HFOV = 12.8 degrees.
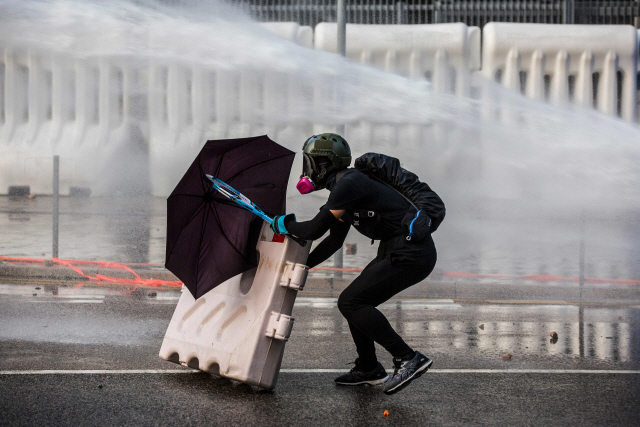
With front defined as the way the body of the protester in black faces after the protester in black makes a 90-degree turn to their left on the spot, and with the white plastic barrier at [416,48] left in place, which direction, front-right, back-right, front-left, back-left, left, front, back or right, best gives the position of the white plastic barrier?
back

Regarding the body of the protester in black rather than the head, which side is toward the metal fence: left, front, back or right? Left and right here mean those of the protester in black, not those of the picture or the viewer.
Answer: right

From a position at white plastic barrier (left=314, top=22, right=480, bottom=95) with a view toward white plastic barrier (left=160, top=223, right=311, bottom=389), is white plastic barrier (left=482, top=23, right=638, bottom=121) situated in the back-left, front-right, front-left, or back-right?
back-left

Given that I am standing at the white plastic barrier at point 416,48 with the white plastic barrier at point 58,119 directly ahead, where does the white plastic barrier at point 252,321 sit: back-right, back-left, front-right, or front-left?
front-left

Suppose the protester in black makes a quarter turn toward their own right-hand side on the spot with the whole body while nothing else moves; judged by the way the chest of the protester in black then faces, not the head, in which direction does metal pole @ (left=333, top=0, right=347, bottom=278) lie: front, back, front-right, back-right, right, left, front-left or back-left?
front

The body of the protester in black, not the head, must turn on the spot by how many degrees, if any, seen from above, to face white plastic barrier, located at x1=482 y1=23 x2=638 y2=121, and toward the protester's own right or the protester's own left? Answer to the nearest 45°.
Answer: approximately 90° to the protester's own right

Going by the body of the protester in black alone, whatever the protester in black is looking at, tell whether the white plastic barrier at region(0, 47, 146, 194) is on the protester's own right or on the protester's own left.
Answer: on the protester's own right

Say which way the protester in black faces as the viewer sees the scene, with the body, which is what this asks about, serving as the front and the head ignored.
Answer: to the viewer's left

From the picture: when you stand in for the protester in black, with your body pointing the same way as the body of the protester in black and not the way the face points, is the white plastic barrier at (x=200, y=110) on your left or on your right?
on your right
